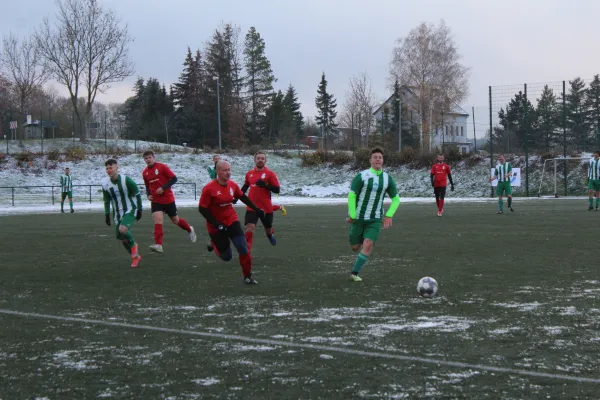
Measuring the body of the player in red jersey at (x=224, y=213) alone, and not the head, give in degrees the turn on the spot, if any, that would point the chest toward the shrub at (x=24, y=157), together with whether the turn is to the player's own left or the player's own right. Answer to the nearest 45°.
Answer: approximately 135° to the player's own left

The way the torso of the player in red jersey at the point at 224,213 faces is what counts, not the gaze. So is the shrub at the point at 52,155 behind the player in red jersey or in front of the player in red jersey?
behind

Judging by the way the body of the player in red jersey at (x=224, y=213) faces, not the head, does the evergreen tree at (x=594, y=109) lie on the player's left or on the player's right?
on the player's left

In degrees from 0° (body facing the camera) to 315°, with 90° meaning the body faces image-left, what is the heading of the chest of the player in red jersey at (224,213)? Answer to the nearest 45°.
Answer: approximately 315°

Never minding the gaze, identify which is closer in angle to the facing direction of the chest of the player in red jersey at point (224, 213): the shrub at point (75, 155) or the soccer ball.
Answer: the soccer ball

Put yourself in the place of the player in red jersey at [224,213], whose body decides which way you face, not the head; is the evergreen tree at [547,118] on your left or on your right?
on your left

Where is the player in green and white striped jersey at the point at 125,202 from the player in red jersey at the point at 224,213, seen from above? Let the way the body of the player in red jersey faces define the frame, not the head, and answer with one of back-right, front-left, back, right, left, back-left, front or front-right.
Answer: back

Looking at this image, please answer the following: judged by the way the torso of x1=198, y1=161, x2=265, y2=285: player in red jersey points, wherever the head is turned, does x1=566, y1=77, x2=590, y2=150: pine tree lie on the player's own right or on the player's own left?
on the player's own left
